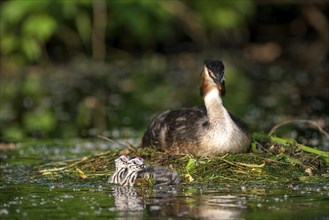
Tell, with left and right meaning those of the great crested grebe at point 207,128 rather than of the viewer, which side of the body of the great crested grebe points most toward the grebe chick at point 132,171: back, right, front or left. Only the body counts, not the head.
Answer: right

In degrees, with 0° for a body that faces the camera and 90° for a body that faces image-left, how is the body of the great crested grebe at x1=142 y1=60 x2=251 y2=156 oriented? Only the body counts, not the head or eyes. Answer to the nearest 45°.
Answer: approximately 315°
